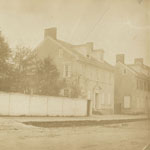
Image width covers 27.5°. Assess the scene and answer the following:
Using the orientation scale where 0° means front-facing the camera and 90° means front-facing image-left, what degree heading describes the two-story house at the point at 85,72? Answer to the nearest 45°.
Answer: approximately 315°

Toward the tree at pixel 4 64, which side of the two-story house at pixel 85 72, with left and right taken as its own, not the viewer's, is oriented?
right

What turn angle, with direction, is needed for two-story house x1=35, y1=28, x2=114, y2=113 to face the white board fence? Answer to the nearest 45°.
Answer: approximately 90° to its right
